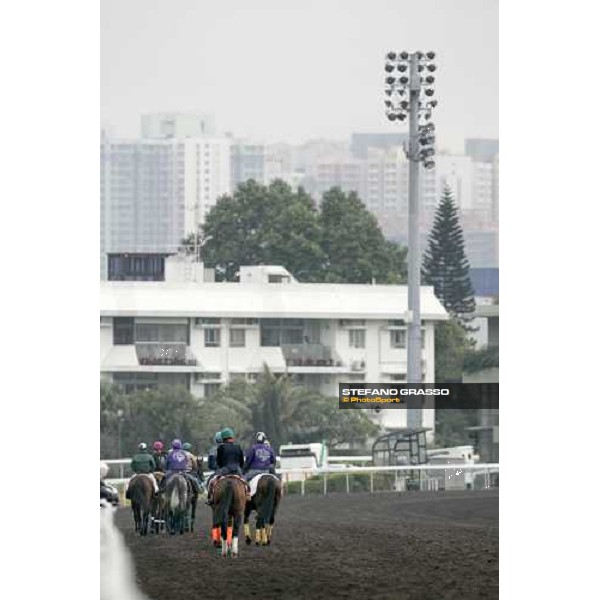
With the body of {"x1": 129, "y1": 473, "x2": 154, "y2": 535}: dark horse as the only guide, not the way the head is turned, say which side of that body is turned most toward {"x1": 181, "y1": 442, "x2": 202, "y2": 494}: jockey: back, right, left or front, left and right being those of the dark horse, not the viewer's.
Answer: right

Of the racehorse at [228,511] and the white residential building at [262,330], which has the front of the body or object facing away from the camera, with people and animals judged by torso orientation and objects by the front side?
the racehorse

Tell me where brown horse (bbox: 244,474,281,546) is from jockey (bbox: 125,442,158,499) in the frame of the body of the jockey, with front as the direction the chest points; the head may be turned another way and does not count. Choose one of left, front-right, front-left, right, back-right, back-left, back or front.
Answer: right

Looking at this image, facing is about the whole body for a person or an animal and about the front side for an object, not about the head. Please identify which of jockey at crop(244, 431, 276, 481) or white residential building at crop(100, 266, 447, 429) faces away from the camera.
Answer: the jockey

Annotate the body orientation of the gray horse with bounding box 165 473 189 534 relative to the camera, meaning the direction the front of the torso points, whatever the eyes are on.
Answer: away from the camera

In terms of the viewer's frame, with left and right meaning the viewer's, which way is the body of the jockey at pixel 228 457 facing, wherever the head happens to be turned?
facing away from the viewer

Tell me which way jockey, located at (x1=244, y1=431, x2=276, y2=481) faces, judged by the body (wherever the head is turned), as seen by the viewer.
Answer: away from the camera

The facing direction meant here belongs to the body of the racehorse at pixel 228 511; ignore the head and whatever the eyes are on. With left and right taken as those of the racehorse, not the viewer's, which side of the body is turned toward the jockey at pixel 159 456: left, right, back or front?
front

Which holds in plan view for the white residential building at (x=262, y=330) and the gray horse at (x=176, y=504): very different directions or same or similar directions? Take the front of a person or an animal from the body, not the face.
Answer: very different directions

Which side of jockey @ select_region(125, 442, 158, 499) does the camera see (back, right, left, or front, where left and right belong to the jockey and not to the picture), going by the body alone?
back
